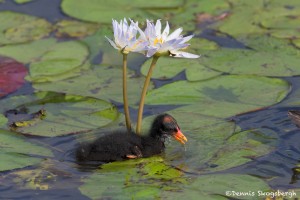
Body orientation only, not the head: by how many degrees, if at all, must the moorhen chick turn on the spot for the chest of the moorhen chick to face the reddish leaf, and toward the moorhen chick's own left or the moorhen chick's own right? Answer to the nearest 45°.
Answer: approximately 135° to the moorhen chick's own left

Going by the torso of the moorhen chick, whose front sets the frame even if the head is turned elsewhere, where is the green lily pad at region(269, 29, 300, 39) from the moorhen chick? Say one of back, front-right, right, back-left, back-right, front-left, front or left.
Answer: front-left

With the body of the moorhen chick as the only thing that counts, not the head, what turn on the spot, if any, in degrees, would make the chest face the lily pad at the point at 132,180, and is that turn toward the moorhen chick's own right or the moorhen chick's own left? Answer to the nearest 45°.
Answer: approximately 90° to the moorhen chick's own right

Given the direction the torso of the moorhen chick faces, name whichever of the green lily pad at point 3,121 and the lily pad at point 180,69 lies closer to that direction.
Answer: the lily pad

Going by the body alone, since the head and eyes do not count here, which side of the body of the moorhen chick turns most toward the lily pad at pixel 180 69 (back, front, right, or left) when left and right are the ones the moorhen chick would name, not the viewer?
left

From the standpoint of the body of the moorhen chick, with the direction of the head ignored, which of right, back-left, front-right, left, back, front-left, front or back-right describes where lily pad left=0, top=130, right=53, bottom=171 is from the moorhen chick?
back

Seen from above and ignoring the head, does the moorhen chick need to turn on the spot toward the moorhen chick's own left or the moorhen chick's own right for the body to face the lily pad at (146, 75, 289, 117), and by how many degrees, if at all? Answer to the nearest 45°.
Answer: approximately 45° to the moorhen chick's own left

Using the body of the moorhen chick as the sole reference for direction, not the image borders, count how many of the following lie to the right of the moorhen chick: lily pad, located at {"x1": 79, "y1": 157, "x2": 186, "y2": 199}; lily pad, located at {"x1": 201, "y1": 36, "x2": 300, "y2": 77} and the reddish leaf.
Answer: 1

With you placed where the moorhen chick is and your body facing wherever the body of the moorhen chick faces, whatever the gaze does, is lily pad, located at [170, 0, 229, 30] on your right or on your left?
on your left

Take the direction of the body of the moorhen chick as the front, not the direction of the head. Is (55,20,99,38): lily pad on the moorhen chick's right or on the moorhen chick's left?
on the moorhen chick's left

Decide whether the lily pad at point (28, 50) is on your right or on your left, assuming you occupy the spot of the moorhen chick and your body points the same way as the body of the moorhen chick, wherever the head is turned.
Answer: on your left

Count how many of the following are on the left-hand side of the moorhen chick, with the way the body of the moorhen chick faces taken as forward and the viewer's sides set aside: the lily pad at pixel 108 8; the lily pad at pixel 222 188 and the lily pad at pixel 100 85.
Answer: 2

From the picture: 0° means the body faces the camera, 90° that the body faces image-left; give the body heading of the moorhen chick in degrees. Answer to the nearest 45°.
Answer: approximately 270°
